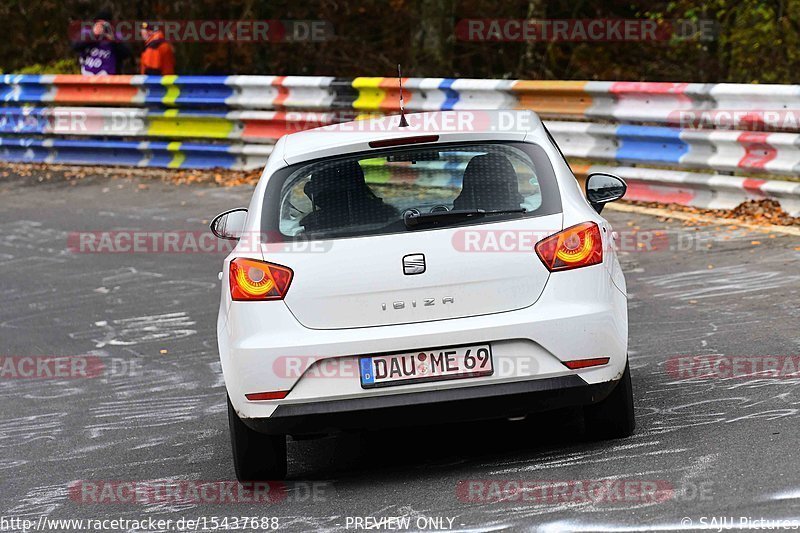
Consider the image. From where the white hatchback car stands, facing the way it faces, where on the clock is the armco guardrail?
The armco guardrail is roughly at 12 o'clock from the white hatchback car.

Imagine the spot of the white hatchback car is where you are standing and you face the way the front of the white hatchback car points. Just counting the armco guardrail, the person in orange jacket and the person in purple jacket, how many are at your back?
0

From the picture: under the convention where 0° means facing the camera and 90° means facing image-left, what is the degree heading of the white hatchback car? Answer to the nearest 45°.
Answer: approximately 180°

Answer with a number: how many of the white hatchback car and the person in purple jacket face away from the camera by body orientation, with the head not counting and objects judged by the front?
1

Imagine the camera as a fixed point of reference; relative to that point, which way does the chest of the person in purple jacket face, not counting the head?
toward the camera

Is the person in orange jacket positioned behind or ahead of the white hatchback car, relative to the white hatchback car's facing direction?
ahead

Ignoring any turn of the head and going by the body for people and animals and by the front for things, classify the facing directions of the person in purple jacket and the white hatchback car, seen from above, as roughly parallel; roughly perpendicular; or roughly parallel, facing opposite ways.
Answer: roughly parallel, facing opposite ways

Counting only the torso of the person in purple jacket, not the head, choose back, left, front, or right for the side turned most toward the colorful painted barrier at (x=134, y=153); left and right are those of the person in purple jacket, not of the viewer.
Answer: front

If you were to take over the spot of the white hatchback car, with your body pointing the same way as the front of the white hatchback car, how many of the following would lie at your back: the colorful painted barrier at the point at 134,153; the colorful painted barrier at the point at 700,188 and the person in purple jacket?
0

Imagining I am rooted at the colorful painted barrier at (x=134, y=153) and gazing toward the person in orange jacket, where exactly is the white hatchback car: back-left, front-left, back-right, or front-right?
back-right

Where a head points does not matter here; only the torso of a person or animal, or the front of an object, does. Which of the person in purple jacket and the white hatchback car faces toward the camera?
the person in purple jacket

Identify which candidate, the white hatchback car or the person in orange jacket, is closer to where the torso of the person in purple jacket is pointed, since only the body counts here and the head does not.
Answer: the white hatchback car
